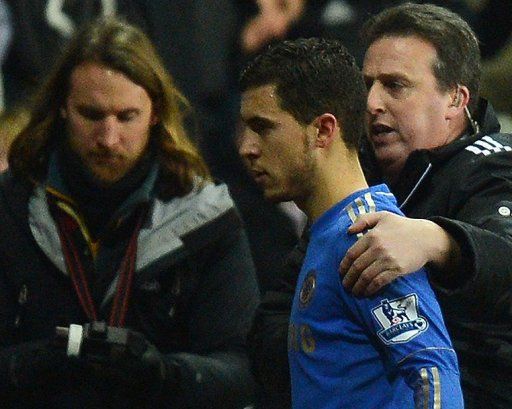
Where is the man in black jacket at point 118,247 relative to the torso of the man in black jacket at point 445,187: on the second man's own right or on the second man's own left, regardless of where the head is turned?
on the second man's own right

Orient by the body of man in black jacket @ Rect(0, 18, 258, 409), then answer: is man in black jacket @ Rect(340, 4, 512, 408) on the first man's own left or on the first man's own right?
on the first man's own left

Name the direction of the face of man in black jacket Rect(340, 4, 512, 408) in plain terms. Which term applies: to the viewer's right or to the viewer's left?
to the viewer's left

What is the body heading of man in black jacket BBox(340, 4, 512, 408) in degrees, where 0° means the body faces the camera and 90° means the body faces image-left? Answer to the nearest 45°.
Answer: approximately 45°

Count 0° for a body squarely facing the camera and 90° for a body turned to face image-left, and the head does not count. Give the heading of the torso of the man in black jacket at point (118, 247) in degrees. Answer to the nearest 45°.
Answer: approximately 0°
